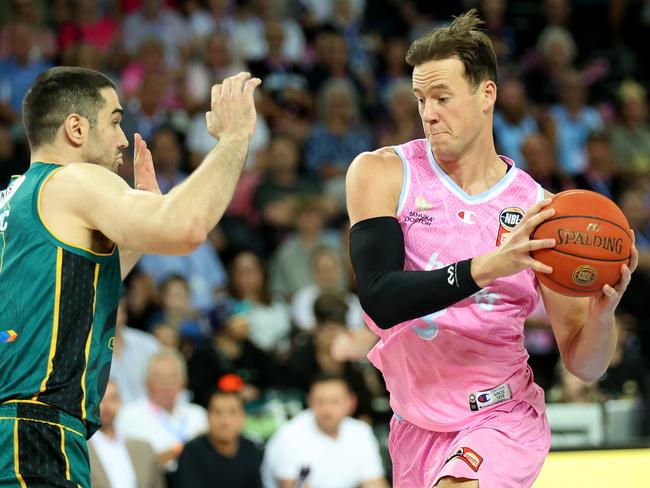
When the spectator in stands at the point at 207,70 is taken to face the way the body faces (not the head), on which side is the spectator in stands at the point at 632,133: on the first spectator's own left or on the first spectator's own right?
on the first spectator's own left

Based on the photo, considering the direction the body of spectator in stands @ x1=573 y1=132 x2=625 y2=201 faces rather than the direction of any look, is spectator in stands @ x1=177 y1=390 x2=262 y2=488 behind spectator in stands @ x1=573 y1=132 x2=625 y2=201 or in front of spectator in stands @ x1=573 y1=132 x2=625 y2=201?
in front

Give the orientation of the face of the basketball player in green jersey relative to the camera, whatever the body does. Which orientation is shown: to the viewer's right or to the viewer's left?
to the viewer's right

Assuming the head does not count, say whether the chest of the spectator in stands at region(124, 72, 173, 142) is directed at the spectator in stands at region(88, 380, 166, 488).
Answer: yes

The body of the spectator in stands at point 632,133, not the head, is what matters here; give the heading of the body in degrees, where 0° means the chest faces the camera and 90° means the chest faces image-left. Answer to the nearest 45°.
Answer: approximately 0°

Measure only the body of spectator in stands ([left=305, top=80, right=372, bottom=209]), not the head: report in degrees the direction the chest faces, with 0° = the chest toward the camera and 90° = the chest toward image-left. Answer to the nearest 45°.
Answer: approximately 0°

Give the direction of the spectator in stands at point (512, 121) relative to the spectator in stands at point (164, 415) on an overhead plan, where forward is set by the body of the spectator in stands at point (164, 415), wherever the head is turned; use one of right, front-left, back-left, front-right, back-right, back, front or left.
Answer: back-left

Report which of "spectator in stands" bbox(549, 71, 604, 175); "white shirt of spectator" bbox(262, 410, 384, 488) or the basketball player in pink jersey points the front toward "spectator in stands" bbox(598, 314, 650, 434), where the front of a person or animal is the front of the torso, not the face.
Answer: "spectator in stands" bbox(549, 71, 604, 175)
